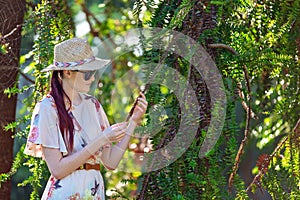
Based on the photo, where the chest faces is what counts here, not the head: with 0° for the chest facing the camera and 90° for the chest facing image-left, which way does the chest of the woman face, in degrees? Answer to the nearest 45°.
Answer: approximately 315°

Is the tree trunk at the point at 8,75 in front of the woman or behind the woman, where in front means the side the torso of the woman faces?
behind
